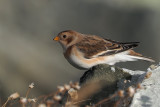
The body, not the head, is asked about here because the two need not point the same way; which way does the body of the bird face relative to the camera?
to the viewer's left
